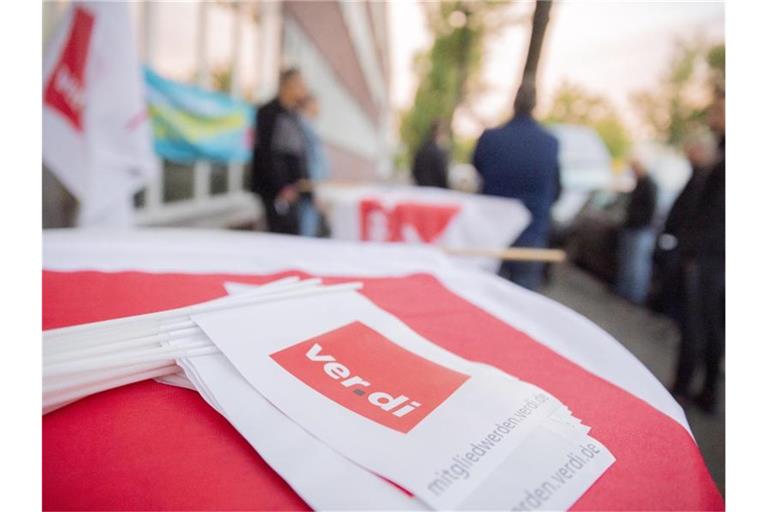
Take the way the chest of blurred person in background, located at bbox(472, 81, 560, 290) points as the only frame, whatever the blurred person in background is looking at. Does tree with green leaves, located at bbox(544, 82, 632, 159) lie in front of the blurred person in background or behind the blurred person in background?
in front

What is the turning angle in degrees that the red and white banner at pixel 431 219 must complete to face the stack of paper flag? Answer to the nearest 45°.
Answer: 0° — it already faces it

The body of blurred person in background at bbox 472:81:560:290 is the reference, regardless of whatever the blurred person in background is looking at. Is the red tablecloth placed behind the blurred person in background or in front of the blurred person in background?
behind

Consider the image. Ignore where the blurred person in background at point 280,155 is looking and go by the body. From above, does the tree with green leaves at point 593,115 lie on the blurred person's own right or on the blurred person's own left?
on the blurred person's own left

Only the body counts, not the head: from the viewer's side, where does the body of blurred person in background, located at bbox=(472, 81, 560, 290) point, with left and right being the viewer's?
facing away from the viewer

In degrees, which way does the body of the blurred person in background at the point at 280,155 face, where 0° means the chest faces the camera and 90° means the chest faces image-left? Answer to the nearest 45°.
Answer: approximately 270°

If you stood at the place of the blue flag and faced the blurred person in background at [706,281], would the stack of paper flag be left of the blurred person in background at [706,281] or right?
right

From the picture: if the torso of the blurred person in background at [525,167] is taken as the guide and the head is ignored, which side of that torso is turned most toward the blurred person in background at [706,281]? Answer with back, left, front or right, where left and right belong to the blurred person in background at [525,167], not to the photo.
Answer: right

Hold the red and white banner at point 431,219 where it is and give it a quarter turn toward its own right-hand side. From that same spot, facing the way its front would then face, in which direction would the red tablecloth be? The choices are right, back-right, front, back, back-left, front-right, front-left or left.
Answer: left

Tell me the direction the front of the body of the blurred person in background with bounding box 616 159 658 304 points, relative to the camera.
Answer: to the viewer's left

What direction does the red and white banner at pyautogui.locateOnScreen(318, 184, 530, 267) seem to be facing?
toward the camera

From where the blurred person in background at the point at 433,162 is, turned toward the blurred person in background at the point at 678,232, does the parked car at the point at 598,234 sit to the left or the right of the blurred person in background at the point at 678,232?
left
